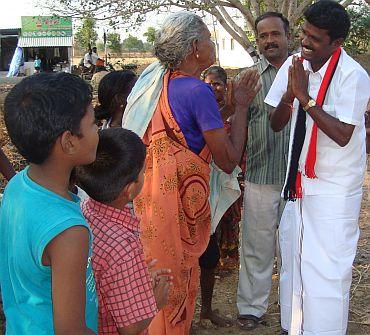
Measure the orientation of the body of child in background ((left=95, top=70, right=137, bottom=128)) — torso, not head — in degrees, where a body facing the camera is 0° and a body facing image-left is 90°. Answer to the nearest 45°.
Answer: approximately 225°

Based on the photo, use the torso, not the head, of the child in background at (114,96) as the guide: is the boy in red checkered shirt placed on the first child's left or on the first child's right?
on the first child's right

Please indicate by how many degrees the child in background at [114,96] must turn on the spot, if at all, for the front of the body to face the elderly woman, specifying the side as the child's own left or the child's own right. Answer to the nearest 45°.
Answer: approximately 90° to the child's own right

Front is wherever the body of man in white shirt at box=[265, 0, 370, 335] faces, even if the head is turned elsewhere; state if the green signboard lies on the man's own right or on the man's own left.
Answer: on the man's own right

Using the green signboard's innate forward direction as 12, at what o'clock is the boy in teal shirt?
The boy in teal shirt is roughly at 12 o'clock from the green signboard.

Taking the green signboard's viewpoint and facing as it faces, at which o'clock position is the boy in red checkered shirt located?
The boy in red checkered shirt is roughly at 12 o'clock from the green signboard.

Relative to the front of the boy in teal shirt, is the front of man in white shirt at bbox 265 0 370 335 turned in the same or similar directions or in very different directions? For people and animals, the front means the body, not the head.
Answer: very different directions

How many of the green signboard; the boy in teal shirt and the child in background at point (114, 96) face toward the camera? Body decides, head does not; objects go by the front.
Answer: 1

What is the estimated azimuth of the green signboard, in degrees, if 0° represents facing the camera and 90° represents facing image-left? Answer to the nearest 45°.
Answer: approximately 0°

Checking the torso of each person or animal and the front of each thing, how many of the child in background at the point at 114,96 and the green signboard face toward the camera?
1

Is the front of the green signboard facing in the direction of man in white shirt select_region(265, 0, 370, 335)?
yes

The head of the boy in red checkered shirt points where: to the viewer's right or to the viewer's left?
to the viewer's right

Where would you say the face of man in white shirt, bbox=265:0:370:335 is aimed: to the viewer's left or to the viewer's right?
to the viewer's left
